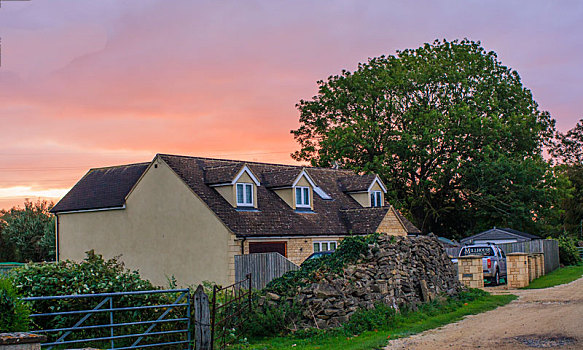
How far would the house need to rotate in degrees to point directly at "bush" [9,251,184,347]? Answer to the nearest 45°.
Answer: approximately 45° to its right

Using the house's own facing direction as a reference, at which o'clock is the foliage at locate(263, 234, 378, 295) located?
The foliage is roughly at 1 o'clock from the house.

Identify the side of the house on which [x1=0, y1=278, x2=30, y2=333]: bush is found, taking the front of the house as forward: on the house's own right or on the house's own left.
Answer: on the house's own right

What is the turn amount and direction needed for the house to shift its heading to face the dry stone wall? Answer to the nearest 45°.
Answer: approximately 45° to its right

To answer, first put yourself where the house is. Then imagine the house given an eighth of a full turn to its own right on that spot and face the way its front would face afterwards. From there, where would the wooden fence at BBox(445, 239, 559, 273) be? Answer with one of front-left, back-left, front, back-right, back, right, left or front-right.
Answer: left

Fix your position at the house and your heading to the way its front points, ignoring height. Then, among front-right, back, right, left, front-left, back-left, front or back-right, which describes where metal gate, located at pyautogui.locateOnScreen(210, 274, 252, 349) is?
front-right

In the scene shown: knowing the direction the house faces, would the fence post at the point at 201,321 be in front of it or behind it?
in front
